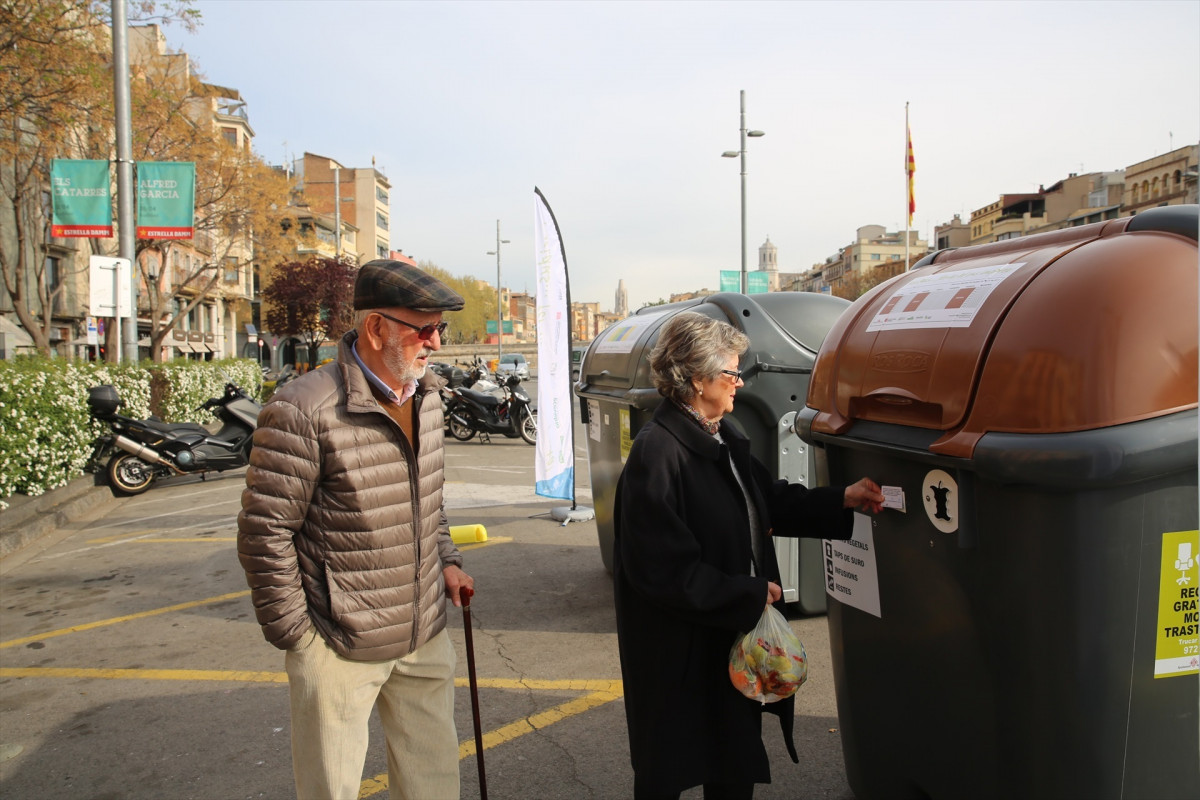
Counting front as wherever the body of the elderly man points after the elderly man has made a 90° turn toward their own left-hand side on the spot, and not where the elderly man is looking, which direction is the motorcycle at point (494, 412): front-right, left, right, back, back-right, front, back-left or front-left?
front-left

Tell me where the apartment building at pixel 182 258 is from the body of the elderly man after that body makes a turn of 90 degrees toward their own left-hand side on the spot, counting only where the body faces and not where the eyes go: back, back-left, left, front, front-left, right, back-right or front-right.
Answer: front-left

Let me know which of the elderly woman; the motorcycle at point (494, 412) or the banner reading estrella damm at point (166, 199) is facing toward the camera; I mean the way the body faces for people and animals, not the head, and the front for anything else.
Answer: the banner reading estrella damm

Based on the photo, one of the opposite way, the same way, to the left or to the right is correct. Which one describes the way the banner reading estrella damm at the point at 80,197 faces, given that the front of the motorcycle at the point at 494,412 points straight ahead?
to the right

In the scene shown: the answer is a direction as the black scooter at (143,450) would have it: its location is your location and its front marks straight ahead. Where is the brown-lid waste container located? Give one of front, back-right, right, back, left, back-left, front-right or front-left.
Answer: right

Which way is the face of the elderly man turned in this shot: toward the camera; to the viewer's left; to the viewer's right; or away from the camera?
to the viewer's right

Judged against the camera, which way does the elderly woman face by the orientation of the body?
to the viewer's right

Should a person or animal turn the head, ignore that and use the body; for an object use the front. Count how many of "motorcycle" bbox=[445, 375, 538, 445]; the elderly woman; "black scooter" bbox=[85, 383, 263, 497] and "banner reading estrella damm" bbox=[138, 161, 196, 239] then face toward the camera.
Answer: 1

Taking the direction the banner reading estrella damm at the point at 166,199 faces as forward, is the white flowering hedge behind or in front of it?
in front

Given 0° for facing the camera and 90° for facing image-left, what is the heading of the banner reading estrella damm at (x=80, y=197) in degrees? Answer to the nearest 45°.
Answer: approximately 0°

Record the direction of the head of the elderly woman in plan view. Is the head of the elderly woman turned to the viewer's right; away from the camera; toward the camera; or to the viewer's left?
to the viewer's right

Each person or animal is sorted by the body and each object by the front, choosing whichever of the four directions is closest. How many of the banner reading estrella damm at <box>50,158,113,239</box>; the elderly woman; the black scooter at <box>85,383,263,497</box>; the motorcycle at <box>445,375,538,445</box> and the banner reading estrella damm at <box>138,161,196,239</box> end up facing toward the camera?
2

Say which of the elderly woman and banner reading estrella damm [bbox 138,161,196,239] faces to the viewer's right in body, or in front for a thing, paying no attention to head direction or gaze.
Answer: the elderly woman

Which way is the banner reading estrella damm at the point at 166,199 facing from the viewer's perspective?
toward the camera

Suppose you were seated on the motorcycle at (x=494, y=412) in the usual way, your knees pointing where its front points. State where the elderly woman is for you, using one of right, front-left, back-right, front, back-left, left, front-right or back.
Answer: right

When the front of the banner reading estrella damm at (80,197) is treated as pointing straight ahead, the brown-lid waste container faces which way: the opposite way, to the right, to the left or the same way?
to the right

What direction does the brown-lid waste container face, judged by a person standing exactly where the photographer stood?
facing the viewer and to the left of the viewer

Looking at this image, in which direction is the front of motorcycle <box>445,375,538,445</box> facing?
to the viewer's right

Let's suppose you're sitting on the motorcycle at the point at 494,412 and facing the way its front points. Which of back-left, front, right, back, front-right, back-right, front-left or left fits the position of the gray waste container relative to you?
right
